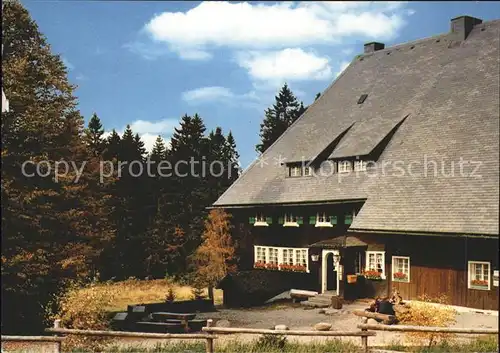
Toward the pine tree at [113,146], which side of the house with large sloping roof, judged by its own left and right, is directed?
right

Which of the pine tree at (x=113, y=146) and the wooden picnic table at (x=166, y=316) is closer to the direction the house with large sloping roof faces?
the wooden picnic table

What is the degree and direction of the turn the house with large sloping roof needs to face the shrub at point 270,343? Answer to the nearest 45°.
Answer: approximately 45° to its left

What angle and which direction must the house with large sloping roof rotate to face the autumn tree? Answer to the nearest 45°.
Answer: approximately 90° to its right

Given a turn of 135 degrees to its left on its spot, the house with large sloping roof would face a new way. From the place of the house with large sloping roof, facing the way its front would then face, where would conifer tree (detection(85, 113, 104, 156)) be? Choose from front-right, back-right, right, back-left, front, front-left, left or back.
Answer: back-left

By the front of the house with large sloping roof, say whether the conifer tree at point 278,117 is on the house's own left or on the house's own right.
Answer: on the house's own right

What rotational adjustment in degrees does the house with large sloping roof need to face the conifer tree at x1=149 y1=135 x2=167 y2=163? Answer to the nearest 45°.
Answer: approximately 90° to its right

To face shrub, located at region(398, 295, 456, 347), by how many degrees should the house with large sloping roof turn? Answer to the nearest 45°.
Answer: approximately 45° to its left

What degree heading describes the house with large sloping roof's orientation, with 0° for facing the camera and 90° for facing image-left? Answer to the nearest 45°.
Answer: approximately 45°

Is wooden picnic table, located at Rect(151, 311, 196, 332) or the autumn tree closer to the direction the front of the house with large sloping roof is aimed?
the wooden picnic table
